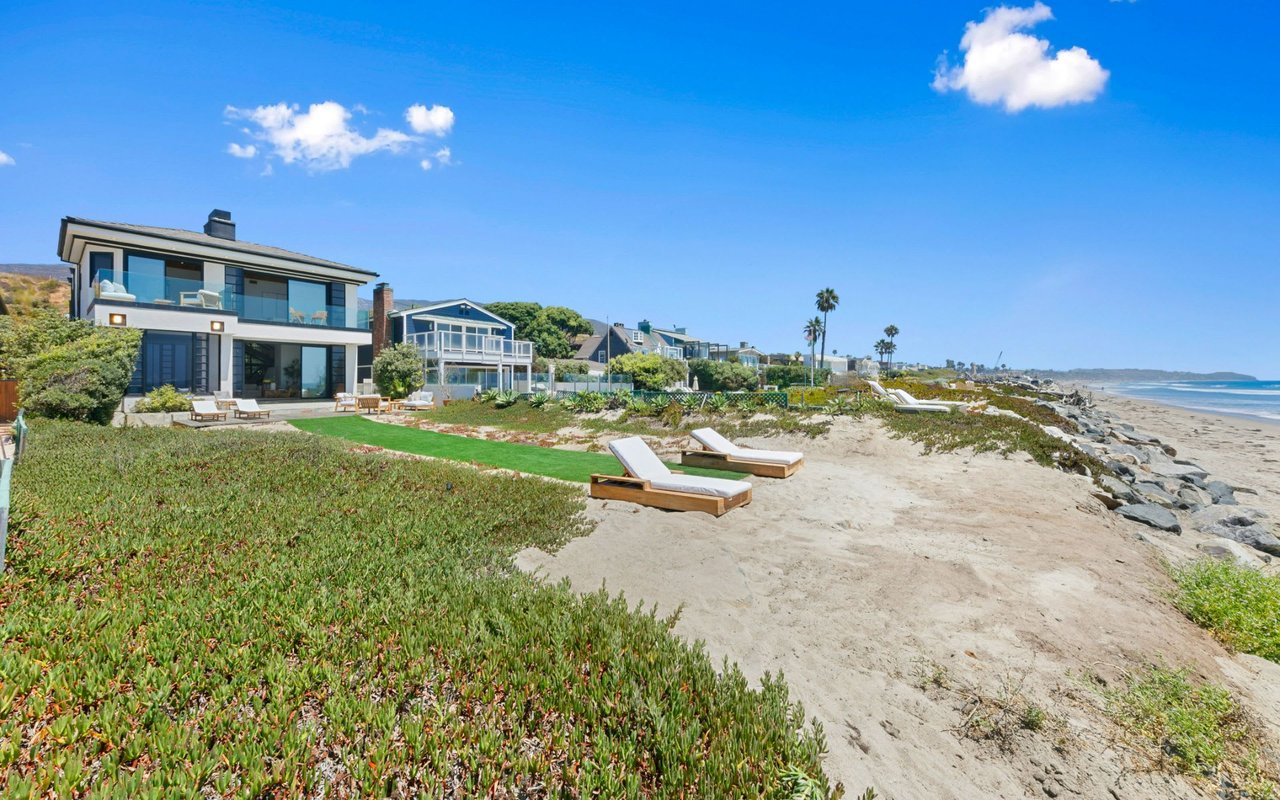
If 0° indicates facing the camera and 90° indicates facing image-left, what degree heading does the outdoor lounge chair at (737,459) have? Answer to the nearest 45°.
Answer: approximately 315°

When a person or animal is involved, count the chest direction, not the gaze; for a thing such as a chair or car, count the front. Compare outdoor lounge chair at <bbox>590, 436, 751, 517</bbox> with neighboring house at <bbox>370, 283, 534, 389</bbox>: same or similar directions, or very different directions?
same or similar directions

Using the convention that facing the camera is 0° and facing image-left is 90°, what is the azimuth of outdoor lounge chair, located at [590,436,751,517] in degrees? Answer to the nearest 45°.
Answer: approximately 315°

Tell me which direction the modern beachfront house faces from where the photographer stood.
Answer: facing the viewer and to the right of the viewer

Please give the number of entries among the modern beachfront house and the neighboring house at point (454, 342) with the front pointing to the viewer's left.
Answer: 0

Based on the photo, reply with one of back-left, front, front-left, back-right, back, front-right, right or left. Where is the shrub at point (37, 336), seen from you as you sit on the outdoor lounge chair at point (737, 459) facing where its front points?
back-right

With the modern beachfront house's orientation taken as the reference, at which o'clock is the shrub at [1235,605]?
The shrub is roughly at 1 o'clock from the modern beachfront house.

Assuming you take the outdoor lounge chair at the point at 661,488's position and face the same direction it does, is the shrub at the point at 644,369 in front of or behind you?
behind

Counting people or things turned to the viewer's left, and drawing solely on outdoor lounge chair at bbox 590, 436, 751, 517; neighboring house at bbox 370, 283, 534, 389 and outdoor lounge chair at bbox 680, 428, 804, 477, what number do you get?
0

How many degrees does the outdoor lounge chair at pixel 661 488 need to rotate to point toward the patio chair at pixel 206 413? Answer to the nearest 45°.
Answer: approximately 180°

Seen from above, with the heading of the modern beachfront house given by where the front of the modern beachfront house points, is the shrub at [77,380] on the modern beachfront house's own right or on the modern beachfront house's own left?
on the modern beachfront house's own right

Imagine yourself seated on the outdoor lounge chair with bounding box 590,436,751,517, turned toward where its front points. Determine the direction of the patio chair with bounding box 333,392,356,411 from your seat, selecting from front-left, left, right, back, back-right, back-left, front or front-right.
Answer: back

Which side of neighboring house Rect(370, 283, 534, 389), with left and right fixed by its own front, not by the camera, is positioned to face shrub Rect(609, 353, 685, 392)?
left

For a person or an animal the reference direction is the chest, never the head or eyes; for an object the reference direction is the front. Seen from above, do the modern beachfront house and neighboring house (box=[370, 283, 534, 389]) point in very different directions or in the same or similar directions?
same or similar directions
